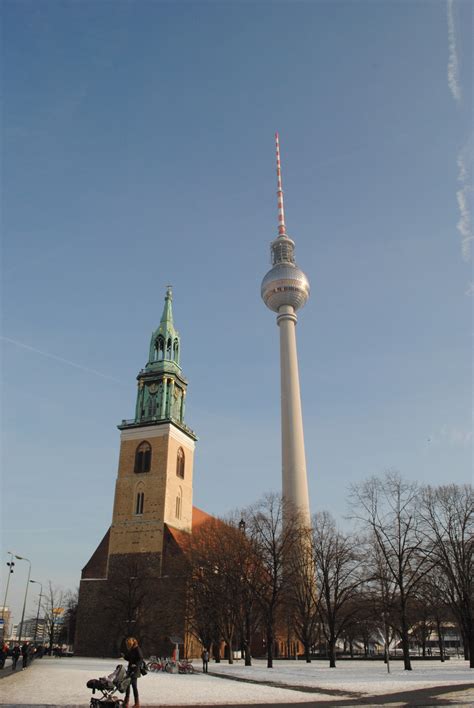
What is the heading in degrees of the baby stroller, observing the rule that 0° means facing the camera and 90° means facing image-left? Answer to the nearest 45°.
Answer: approximately 90°

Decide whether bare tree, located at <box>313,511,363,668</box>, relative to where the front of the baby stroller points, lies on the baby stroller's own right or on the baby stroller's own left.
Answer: on the baby stroller's own right

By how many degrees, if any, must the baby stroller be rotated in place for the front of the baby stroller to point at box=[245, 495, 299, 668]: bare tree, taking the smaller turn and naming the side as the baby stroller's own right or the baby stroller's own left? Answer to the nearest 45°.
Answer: approximately 90° to the baby stroller's own right

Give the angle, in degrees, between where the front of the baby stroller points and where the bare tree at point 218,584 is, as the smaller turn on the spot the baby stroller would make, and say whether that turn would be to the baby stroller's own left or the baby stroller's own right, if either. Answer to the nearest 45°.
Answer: approximately 90° to the baby stroller's own right

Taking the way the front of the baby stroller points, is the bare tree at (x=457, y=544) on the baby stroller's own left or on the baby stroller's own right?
on the baby stroller's own right
